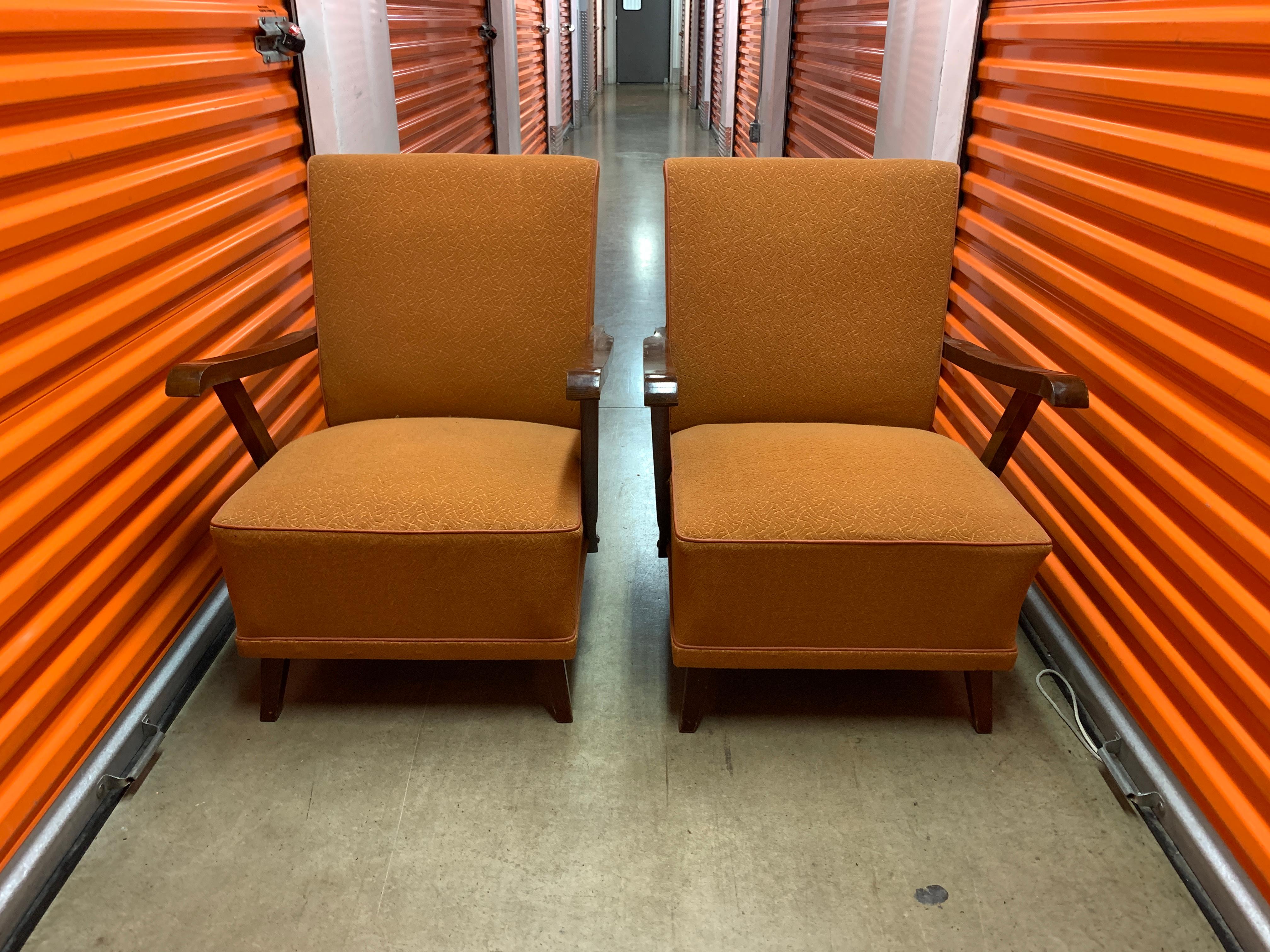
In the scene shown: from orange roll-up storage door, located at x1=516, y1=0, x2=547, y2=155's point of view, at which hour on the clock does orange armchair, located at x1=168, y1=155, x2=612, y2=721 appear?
The orange armchair is roughly at 3 o'clock from the orange roll-up storage door.

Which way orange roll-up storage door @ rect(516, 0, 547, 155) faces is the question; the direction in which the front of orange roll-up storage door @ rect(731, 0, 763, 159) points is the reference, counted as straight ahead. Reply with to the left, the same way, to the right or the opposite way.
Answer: the opposite way

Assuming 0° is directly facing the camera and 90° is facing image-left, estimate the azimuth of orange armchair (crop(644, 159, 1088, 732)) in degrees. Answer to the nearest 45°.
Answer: approximately 0°

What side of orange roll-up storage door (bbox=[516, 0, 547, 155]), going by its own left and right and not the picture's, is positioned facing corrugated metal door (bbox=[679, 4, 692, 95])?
left

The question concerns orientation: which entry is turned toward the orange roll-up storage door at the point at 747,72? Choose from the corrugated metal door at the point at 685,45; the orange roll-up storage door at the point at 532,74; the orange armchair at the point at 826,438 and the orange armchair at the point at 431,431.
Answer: the orange roll-up storage door at the point at 532,74

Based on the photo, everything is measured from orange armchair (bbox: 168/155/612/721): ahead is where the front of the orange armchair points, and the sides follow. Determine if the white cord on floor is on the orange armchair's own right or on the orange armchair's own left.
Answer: on the orange armchair's own left

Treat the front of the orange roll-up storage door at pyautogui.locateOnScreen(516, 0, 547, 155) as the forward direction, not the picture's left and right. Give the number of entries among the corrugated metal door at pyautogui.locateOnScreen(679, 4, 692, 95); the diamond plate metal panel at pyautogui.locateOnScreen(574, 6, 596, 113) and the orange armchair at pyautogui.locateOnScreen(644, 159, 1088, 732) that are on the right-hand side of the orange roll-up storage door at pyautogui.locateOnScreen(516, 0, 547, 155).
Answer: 1

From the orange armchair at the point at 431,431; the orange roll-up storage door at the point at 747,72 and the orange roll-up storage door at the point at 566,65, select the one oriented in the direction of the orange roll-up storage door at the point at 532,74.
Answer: the orange roll-up storage door at the point at 747,72

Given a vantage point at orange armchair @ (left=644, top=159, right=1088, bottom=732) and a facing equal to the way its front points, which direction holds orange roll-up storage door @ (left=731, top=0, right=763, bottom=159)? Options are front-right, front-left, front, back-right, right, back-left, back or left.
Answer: back

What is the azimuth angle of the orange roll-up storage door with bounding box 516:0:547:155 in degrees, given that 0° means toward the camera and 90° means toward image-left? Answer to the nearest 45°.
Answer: approximately 270°

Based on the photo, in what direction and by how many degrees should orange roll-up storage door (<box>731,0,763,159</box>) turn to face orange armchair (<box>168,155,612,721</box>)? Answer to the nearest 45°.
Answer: approximately 90° to its left

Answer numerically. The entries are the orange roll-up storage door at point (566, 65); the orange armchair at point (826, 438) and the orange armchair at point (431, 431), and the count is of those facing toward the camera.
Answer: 2

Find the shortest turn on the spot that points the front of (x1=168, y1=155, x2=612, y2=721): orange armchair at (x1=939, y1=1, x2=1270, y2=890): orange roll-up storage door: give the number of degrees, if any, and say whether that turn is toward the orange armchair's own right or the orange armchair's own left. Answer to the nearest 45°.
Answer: approximately 90° to the orange armchair's own left

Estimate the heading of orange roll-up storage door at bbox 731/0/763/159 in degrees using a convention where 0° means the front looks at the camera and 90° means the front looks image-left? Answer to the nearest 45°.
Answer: approximately 90°

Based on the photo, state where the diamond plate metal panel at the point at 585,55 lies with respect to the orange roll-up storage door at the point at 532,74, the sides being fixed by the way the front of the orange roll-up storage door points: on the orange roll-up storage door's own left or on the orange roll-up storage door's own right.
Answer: on the orange roll-up storage door's own left

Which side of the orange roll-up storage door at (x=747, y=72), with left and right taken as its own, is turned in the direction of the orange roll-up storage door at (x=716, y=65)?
right

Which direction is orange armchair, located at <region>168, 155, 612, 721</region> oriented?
toward the camera

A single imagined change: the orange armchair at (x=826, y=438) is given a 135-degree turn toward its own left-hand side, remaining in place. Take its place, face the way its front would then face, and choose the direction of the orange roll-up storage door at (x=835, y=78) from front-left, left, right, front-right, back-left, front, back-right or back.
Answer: front-left

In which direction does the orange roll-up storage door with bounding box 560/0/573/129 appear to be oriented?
to the viewer's right

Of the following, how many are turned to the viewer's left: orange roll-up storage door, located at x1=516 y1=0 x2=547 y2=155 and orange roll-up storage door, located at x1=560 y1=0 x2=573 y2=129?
0
